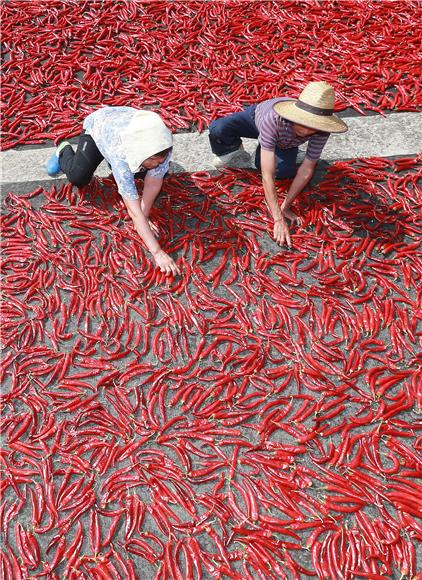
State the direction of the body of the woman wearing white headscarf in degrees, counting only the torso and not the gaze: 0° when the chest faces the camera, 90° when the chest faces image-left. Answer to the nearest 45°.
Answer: approximately 315°

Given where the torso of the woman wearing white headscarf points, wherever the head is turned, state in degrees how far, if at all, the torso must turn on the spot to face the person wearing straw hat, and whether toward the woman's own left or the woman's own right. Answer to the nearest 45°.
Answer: approximately 45° to the woman's own left

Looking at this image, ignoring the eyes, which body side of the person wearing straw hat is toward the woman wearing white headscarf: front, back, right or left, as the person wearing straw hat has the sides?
right
